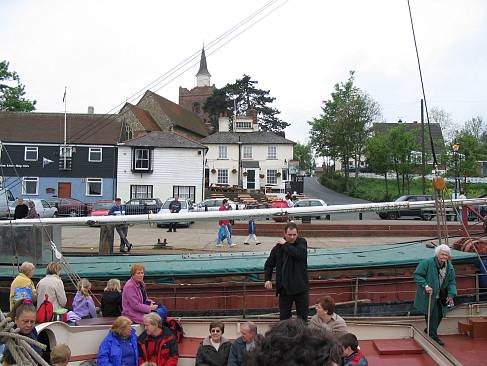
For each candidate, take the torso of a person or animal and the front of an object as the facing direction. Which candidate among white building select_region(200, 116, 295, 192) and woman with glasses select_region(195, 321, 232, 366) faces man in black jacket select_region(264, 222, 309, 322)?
the white building

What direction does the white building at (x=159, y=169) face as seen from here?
toward the camera

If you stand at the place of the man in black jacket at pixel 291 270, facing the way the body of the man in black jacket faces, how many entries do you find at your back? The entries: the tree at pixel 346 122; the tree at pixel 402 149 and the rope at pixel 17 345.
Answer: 2

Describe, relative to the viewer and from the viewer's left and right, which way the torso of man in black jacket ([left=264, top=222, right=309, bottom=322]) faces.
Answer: facing the viewer

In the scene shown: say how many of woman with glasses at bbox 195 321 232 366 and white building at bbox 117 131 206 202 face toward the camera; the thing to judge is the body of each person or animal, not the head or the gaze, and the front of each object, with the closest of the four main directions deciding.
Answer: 2

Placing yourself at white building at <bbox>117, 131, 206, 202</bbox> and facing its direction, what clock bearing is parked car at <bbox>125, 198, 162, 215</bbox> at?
The parked car is roughly at 12 o'clock from the white building.

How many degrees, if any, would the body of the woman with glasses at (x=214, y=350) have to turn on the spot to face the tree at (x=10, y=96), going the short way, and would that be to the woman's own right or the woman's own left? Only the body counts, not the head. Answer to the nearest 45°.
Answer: approximately 135° to the woman's own right

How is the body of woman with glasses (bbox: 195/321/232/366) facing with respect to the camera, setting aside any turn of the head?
toward the camera

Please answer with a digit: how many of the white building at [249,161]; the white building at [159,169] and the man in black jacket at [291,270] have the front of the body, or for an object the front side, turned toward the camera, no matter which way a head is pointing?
3

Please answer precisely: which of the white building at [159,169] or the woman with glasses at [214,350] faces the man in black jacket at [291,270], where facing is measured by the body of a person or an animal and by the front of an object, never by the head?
the white building

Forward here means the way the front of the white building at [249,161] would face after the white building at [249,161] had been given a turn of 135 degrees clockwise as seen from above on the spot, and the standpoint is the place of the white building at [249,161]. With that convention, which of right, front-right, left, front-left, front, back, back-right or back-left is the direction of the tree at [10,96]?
front-left

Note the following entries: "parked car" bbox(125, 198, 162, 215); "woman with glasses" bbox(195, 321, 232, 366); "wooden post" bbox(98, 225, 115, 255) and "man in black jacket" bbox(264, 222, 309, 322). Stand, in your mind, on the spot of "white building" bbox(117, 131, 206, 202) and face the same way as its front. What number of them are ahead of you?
4
